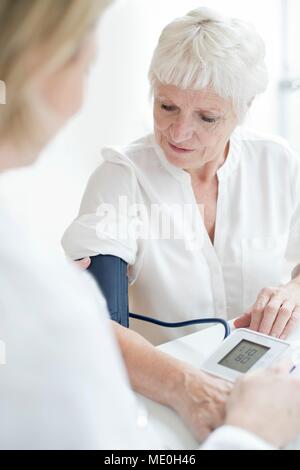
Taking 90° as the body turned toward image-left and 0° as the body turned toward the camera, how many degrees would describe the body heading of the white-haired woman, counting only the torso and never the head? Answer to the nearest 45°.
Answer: approximately 0°

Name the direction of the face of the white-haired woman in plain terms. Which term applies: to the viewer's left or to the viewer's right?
to the viewer's left
